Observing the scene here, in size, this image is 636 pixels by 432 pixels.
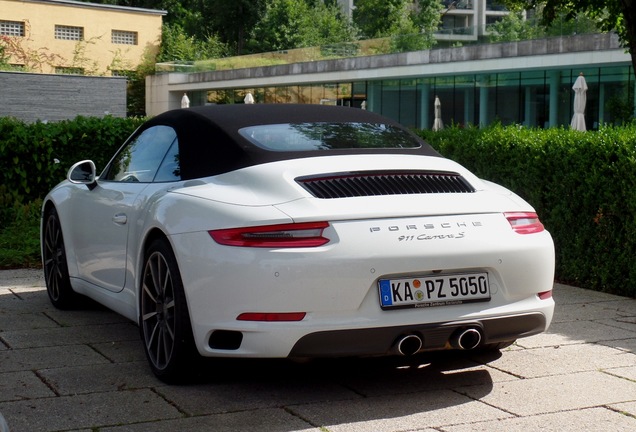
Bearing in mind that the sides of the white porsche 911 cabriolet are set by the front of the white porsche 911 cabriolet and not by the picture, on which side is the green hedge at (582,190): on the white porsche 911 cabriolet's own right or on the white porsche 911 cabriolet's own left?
on the white porsche 911 cabriolet's own right

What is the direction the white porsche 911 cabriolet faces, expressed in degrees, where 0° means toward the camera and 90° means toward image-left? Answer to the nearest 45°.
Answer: approximately 135°

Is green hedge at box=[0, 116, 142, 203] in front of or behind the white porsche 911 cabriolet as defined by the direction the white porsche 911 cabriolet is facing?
in front

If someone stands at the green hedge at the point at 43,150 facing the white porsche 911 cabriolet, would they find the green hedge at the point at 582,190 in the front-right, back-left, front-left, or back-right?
front-left

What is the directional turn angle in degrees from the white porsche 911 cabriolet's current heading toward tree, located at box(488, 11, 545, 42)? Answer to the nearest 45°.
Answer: approximately 45° to its right

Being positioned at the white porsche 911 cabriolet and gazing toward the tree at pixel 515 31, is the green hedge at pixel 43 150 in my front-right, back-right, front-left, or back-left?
front-left
